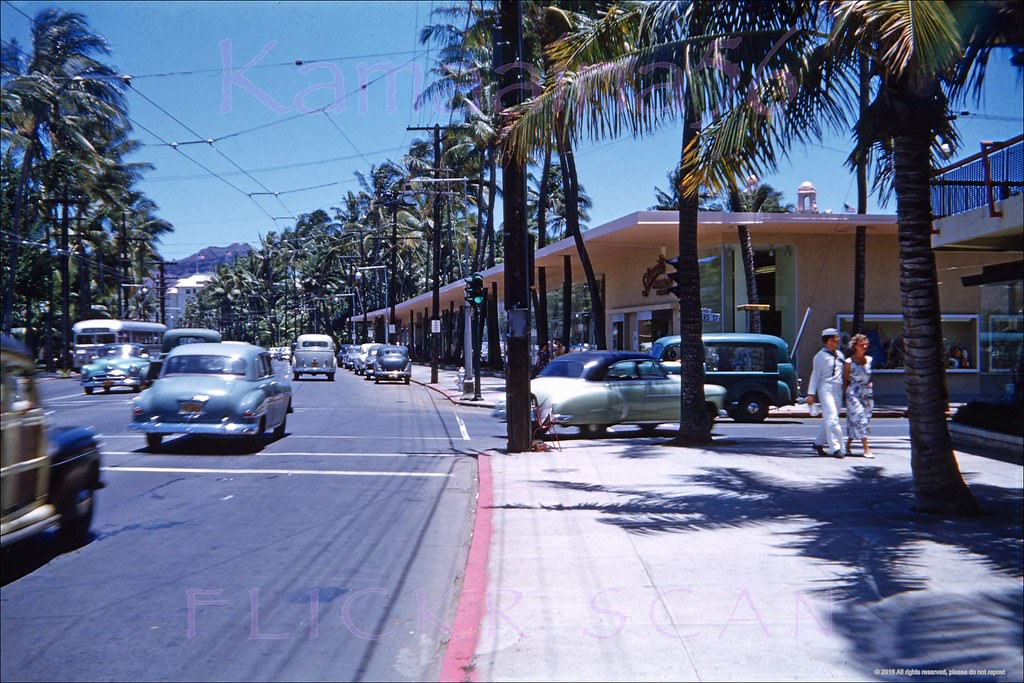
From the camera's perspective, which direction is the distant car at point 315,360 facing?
away from the camera

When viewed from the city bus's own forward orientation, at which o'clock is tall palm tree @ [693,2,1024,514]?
The tall palm tree is roughly at 10 o'clock from the city bus.

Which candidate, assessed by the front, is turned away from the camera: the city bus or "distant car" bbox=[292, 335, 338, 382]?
the distant car

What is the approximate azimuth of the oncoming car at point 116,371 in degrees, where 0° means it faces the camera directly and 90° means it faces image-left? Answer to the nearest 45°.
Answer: approximately 45°

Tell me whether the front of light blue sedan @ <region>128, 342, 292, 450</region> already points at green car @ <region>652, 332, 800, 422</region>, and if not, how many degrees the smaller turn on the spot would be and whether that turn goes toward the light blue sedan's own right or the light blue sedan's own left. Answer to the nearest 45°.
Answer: approximately 90° to the light blue sedan's own right

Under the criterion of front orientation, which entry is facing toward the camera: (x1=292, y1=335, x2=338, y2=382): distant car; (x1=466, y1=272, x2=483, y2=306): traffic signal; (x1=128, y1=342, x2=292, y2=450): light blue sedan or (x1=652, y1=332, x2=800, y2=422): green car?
the traffic signal

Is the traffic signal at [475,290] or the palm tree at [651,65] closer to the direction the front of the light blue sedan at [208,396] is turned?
the traffic signal

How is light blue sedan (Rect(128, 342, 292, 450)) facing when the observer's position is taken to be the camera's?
facing away from the viewer

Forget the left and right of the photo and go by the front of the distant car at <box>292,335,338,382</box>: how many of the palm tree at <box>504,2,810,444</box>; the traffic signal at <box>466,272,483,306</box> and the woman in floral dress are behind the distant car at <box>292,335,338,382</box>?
3

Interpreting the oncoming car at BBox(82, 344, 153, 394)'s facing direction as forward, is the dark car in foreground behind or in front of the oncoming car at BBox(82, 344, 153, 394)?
in front

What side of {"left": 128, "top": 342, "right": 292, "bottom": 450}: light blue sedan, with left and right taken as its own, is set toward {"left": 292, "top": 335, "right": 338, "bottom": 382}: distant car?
front

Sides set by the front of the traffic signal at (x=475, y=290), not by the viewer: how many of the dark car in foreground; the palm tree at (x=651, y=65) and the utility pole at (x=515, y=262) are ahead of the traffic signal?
3

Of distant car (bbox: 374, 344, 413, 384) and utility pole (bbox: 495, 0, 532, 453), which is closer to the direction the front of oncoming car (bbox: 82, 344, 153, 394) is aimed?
the utility pole
